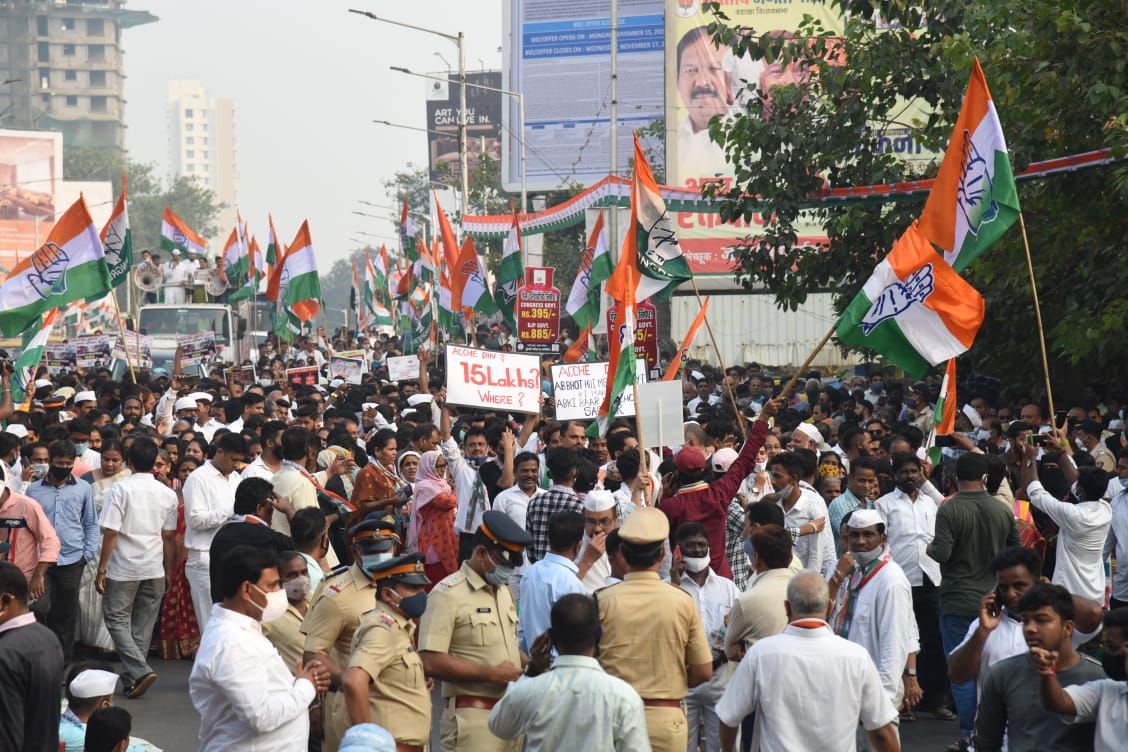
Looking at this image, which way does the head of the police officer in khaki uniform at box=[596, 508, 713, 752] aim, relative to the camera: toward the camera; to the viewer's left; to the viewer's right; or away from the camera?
away from the camera

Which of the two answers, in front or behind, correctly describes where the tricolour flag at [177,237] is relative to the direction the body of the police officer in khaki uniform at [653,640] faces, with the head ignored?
in front

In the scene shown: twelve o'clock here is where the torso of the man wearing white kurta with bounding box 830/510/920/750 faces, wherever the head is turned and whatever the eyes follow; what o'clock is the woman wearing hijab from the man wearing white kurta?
The woman wearing hijab is roughly at 3 o'clock from the man wearing white kurta.

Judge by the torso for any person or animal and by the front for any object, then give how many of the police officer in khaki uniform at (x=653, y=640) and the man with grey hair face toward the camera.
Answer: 0

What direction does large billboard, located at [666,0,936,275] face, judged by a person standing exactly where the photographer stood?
facing the viewer

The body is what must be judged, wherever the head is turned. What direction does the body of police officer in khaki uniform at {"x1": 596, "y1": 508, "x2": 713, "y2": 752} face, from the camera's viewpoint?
away from the camera

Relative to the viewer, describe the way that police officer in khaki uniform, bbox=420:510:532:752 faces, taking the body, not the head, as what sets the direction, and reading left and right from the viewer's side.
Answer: facing the viewer and to the right of the viewer

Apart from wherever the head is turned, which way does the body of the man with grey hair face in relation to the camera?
away from the camera

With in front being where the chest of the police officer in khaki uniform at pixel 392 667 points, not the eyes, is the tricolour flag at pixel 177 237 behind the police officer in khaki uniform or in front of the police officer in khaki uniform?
behind

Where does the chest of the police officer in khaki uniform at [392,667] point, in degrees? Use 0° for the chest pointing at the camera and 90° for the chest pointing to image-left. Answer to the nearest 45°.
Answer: approximately 315°

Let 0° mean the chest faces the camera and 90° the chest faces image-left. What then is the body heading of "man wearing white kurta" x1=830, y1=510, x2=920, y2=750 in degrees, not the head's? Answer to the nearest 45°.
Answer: approximately 45°

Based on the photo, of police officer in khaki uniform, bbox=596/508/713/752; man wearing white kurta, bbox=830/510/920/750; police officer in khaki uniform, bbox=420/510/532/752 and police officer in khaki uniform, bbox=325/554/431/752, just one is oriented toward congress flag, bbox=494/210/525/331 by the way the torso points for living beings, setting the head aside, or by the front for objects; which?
police officer in khaki uniform, bbox=596/508/713/752

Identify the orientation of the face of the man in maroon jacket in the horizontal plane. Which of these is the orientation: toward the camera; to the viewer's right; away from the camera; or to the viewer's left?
away from the camera
